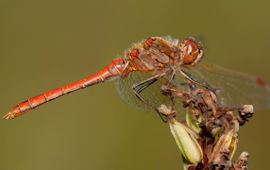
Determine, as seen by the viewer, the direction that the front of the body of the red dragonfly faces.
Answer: to the viewer's right
